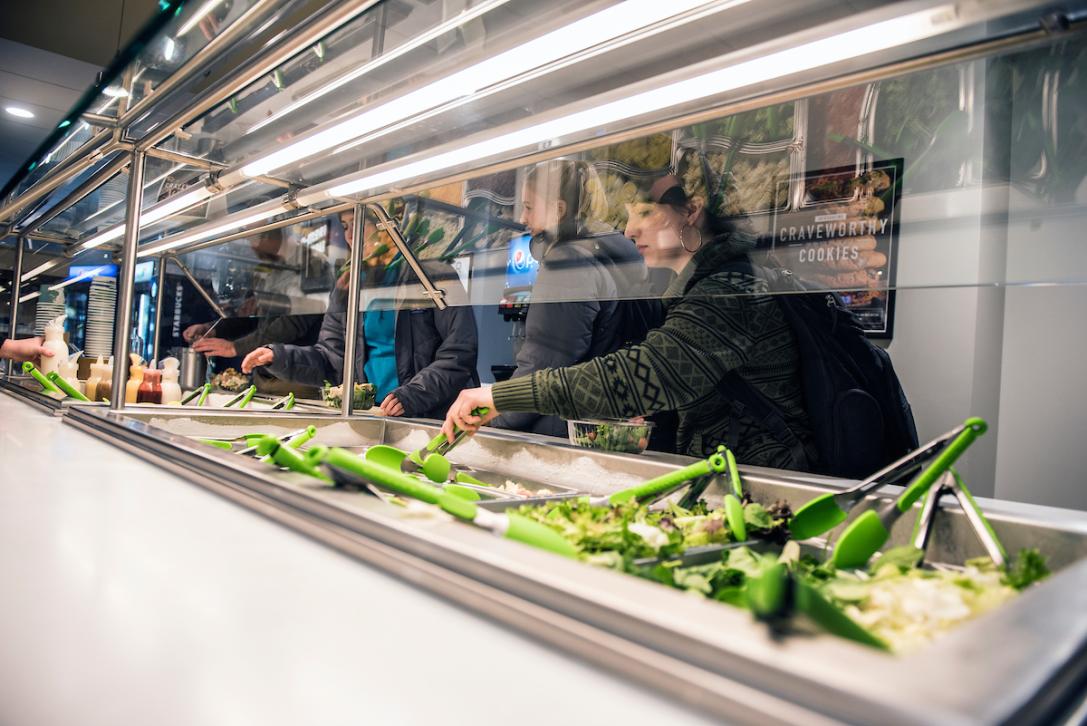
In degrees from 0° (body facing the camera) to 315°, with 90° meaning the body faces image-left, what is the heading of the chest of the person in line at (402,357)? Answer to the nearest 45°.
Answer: approximately 45°

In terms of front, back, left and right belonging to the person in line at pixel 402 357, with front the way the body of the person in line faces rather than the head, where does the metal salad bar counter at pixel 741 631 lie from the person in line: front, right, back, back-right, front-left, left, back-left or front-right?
front-left

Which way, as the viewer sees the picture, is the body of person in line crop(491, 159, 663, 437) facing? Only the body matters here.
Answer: to the viewer's left

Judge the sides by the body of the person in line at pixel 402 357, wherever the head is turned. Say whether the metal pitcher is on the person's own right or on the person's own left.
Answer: on the person's own right

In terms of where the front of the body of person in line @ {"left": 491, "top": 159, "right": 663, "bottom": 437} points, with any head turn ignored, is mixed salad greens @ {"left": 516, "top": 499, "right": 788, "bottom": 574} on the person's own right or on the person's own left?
on the person's own left

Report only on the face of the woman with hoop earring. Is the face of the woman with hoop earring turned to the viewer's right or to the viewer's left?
to the viewer's left

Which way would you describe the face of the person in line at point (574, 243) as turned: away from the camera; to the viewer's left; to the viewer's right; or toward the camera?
to the viewer's left
